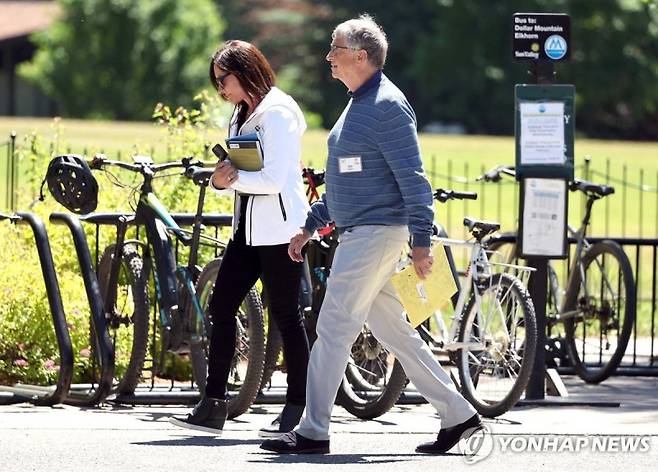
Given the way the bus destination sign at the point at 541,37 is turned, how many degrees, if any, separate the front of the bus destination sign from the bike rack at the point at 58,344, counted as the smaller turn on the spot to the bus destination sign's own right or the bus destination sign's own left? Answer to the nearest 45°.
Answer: approximately 90° to the bus destination sign's own right

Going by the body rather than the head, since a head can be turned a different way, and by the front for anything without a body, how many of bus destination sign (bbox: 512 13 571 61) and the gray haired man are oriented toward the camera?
1

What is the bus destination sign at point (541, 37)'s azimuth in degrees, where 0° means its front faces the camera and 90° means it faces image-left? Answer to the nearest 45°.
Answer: approximately 0°

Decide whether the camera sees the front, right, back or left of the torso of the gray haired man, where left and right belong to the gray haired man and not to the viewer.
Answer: left

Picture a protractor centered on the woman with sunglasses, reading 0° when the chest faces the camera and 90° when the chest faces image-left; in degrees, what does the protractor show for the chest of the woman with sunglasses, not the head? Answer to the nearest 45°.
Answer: approximately 90°

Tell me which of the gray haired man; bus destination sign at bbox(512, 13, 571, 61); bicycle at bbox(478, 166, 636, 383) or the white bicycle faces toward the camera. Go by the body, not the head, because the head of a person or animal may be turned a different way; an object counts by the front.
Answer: the bus destination sign

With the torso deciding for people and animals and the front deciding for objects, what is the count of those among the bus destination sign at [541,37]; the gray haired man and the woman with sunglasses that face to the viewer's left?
2

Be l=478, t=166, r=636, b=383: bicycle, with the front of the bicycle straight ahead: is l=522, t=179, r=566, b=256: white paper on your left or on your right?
on your left

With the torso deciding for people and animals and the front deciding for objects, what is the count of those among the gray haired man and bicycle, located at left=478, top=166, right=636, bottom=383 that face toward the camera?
0
